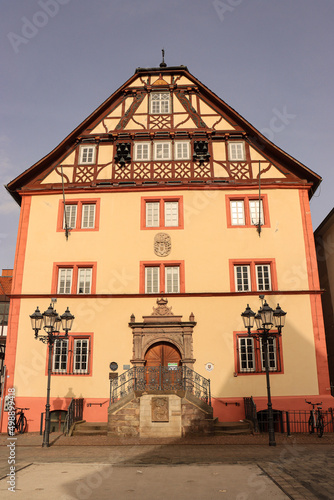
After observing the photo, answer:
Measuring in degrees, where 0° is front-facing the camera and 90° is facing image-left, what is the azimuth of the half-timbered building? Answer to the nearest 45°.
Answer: approximately 0°

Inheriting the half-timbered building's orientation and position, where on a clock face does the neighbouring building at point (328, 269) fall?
The neighbouring building is roughly at 8 o'clock from the half-timbered building.
